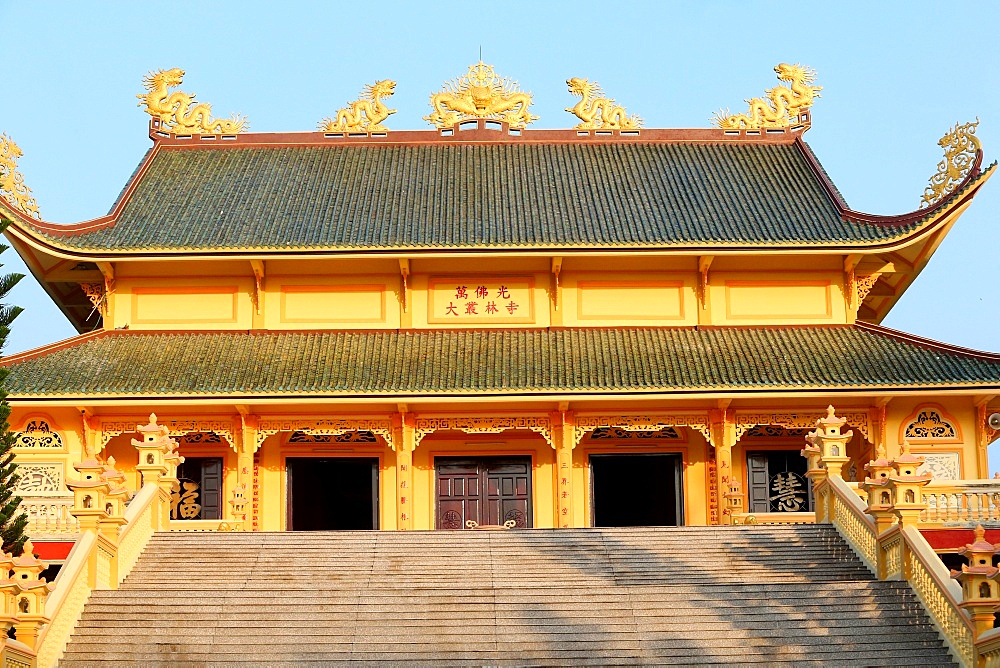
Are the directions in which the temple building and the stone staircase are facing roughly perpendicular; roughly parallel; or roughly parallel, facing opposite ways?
roughly parallel

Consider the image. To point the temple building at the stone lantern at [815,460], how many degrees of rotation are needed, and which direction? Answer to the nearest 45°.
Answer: approximately 45° to its left

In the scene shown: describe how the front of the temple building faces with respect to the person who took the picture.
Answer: facing the viewer

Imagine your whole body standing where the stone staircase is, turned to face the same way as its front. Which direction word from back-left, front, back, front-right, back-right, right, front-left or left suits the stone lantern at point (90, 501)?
right

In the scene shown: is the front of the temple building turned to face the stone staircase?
yes

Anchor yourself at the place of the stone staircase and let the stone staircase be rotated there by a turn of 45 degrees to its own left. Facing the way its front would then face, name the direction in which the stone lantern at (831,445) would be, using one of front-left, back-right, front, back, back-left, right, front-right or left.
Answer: left

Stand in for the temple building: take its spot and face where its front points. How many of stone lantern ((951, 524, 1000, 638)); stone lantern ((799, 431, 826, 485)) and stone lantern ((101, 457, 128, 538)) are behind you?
0

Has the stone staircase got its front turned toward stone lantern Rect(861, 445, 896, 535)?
no

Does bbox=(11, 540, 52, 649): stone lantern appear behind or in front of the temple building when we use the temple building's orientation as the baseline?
in front

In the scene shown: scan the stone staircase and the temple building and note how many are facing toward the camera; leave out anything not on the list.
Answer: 2

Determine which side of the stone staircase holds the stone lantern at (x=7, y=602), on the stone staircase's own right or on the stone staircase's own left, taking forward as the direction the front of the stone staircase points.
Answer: on the stone staircase's own right

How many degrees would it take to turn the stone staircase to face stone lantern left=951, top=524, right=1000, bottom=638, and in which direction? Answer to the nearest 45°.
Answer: approximately 90° to its left

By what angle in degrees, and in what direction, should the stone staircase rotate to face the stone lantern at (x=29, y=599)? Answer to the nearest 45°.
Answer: approximately 90° to its right
